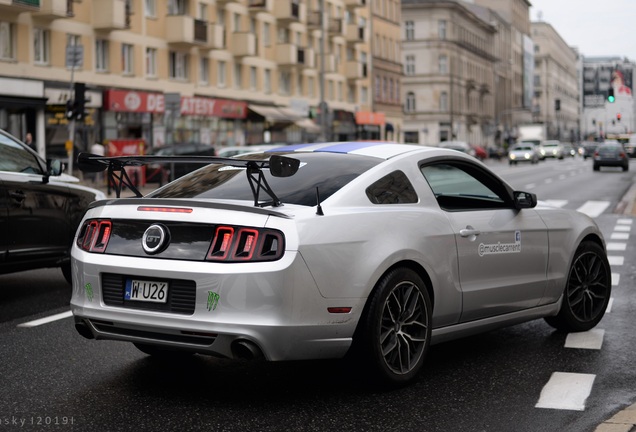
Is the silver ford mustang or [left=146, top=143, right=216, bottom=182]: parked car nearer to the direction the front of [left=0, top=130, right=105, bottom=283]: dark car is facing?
the parked car

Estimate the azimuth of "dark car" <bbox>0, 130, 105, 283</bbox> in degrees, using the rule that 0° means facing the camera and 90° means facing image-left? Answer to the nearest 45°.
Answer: approximately 225°

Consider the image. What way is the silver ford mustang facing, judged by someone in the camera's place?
facing away from the viewer and to the right of the viewer

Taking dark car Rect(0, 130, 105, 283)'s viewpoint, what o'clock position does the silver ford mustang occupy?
The silver ford mustang is roughly at 4 o'clock from the dark car.

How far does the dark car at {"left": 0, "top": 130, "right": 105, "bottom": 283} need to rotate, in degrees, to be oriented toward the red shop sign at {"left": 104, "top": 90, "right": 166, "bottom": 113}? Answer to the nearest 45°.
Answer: approximately 45° to its left

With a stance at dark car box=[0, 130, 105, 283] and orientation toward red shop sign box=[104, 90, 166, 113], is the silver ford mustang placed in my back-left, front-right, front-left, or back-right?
back-right

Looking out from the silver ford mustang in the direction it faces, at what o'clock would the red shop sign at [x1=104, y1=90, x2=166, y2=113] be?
The red shop sign is roughly at 10 o'clock from the silver ford mustang.

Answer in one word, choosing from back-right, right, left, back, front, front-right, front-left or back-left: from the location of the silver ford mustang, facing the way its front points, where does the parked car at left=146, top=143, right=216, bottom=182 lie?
front-left

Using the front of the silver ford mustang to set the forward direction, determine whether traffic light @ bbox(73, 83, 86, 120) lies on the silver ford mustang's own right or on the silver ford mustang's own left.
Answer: on the silver ford mustang's own left

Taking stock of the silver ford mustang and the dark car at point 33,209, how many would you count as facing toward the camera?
0

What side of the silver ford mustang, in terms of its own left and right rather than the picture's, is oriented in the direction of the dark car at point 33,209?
left
